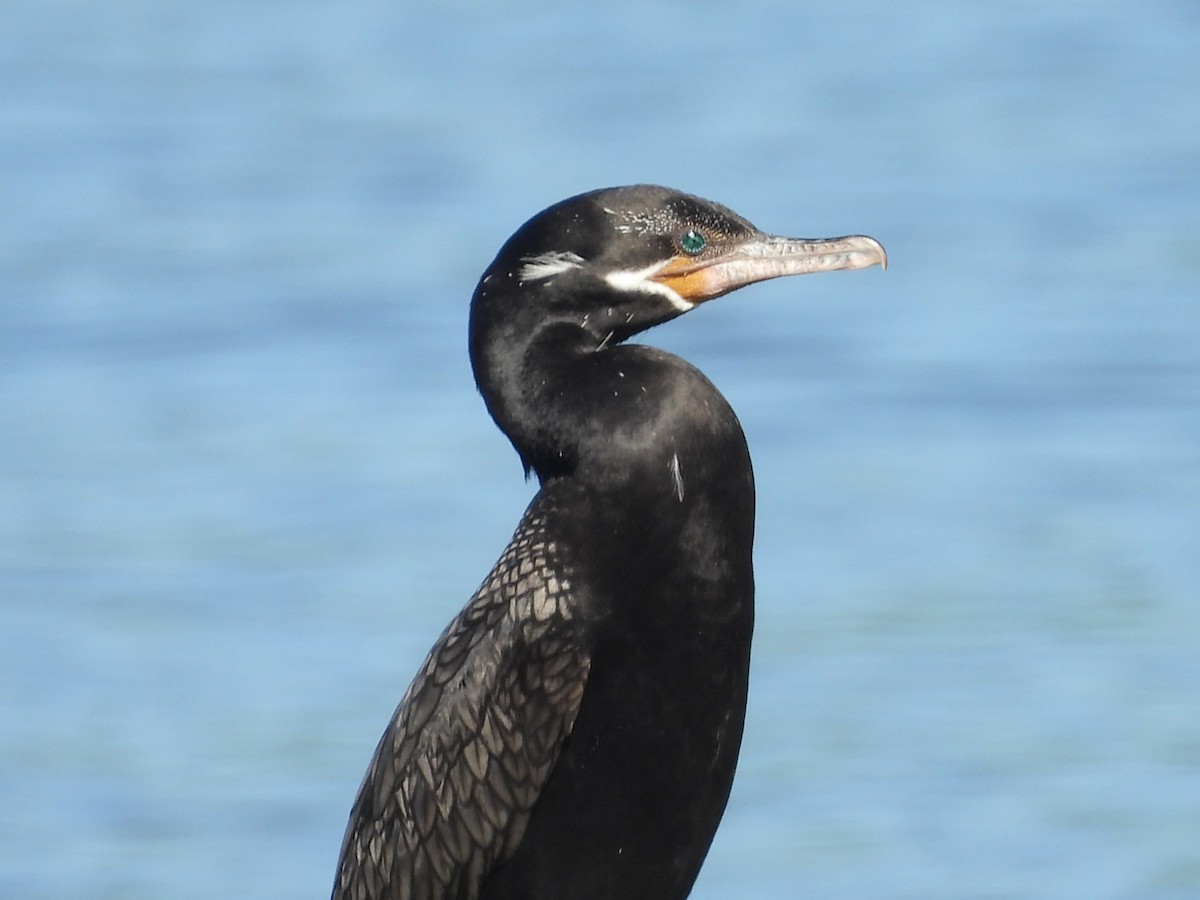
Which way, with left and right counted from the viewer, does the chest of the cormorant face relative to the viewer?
facing to the right of the viewer
